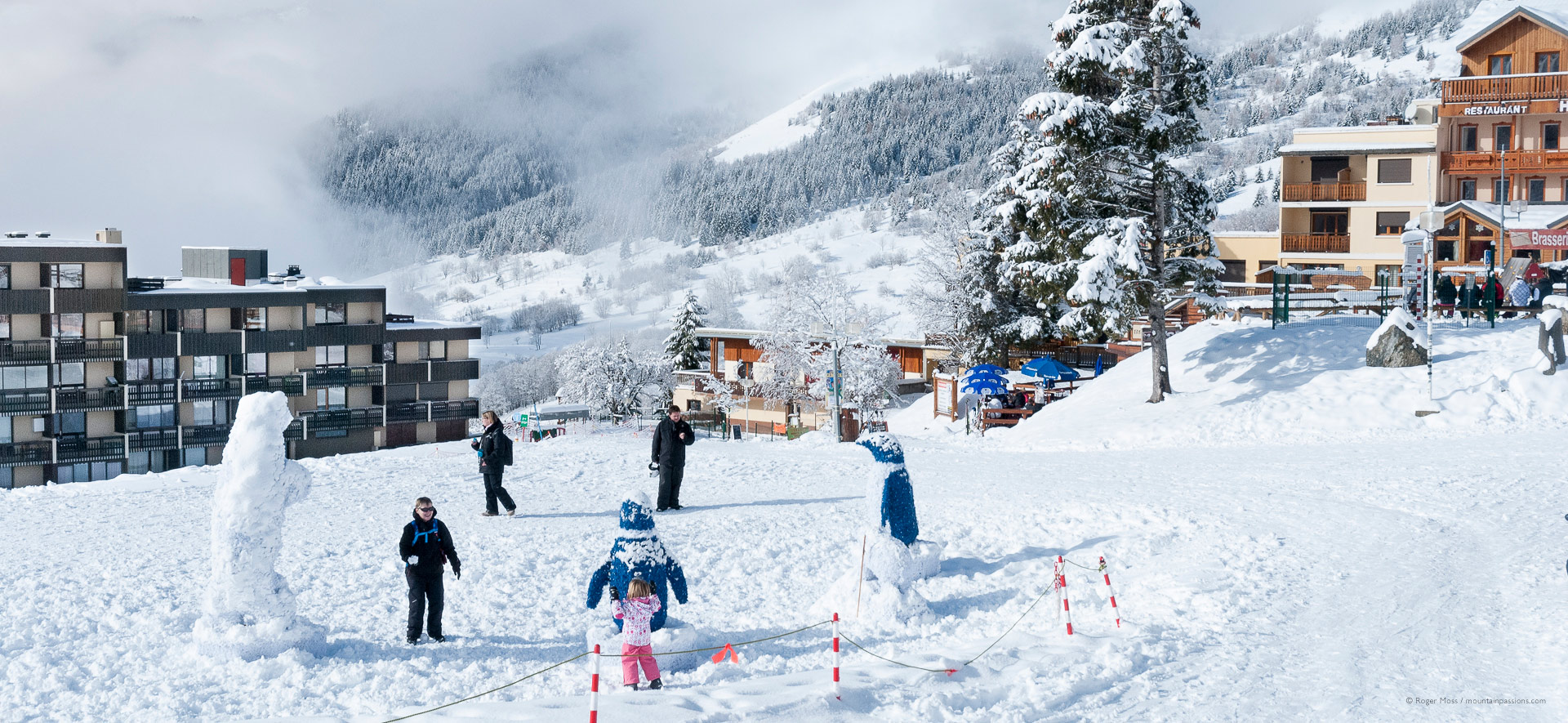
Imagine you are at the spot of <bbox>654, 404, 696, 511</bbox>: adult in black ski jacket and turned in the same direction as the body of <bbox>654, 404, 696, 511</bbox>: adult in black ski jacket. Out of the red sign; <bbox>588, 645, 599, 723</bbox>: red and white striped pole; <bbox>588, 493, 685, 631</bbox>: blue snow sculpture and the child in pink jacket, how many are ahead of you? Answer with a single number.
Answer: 3

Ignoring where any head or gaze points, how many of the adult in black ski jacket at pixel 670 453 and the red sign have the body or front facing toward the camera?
2

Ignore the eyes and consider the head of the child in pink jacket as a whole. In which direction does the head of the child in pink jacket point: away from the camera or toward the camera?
away from the camera

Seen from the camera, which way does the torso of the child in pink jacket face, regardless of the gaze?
away from the camera

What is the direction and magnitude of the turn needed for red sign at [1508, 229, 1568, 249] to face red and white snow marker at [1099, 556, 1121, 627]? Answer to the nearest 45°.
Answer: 0° — it already faces it

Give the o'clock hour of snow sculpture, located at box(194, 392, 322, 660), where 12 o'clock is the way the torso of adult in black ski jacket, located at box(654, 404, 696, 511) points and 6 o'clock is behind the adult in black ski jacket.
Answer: The snow sculpture is roughly at 1 o'clock from the adult in black ski jacket.

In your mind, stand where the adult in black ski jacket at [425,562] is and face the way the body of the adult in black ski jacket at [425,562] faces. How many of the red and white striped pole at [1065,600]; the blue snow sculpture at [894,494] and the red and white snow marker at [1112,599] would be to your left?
3

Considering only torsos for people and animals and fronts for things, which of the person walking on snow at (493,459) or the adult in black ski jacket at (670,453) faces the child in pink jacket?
the adult in black ski jacket

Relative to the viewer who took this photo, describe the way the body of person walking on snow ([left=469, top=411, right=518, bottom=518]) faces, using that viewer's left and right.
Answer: facing to the left of the viewer

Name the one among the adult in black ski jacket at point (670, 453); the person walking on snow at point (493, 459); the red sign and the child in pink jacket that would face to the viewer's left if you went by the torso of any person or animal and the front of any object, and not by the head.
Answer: the person walking on snow

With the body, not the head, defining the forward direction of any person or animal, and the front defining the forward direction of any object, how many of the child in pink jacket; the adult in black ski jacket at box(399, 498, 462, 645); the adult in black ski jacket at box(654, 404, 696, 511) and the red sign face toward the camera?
3
